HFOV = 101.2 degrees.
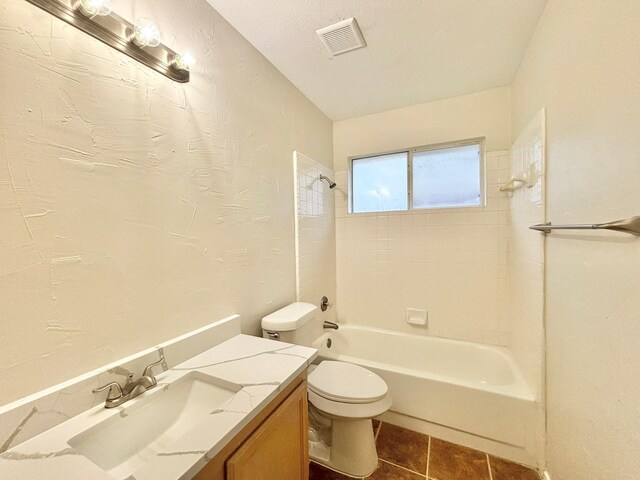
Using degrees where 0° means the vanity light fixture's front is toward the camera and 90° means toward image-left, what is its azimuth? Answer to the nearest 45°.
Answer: approximately 315°

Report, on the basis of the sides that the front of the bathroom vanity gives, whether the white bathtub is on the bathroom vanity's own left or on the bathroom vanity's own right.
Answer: on the bathroom vanity's own left

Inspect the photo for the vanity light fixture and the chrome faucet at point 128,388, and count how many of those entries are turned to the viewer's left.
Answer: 0

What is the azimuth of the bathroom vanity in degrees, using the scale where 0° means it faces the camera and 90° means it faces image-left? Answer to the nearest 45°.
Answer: approximately 315°

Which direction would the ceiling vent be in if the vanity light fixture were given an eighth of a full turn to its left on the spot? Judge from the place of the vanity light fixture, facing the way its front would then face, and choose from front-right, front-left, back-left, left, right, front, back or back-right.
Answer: front

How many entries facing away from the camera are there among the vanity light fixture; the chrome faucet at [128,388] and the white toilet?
0

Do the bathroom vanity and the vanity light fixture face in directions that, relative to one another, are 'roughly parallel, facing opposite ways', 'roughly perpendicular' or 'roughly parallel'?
roughly parallel

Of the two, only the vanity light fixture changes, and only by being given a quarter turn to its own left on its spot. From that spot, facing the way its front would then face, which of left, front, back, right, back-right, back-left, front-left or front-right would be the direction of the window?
front-right

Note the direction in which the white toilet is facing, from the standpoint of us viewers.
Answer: facing the viewer and to the right of the viewer

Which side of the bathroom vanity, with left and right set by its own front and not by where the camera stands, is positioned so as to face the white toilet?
left
